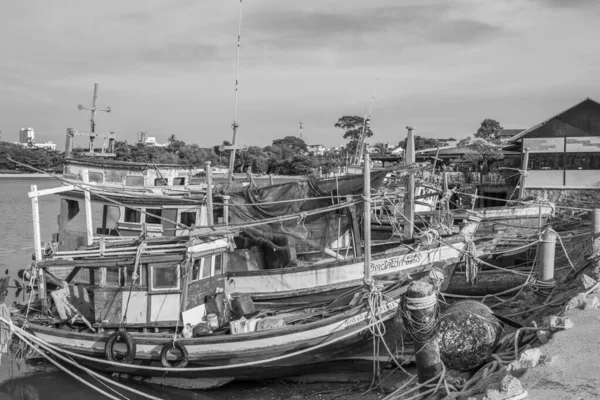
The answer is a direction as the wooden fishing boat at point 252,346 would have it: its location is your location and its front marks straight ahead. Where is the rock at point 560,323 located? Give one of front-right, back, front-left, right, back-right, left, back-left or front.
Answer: front-right

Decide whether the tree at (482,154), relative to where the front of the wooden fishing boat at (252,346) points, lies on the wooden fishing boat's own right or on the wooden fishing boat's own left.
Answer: on the wooden fishing boat's own left

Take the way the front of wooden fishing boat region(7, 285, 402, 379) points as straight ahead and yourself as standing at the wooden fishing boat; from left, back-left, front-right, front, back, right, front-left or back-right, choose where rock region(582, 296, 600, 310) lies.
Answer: front-right

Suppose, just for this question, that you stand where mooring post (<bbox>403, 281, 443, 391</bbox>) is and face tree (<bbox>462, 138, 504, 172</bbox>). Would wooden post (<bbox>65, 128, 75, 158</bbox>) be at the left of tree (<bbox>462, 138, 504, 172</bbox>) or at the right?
left

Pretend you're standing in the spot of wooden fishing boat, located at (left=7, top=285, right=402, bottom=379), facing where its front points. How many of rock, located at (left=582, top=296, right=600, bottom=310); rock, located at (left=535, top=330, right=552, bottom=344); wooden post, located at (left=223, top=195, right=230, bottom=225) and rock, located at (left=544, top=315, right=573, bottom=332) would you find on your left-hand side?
1

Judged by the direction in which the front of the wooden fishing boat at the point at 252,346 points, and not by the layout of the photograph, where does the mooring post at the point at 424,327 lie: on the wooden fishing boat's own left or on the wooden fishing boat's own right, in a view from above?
on the wooden fishing boat's own right

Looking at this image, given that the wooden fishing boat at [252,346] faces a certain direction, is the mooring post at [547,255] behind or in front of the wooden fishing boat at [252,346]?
in front

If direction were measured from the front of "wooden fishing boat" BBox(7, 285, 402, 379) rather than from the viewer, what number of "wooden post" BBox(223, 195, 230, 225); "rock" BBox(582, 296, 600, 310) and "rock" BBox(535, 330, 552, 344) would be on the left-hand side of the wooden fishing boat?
1

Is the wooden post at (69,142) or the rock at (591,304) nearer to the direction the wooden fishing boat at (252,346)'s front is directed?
the rock

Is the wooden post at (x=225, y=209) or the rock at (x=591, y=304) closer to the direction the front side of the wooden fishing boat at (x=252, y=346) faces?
the rock

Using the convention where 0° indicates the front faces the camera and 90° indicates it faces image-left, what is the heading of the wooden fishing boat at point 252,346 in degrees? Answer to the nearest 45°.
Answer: approximately 270°

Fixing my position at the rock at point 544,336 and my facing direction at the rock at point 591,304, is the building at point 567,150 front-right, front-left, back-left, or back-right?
front-left

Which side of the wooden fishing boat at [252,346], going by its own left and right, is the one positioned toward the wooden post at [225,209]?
left

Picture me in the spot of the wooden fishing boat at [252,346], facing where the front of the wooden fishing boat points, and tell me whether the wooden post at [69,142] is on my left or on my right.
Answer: on my left

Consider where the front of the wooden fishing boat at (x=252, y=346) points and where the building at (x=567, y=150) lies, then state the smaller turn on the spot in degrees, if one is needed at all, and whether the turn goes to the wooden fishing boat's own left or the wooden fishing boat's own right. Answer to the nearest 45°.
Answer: approximately 45° to the wooden fishing boat's own left

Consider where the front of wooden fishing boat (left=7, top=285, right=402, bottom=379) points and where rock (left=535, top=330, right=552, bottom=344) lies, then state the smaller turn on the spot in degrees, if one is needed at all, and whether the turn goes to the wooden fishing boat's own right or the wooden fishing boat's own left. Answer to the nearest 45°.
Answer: approximately 45° to the wooden fishing boat's own right
